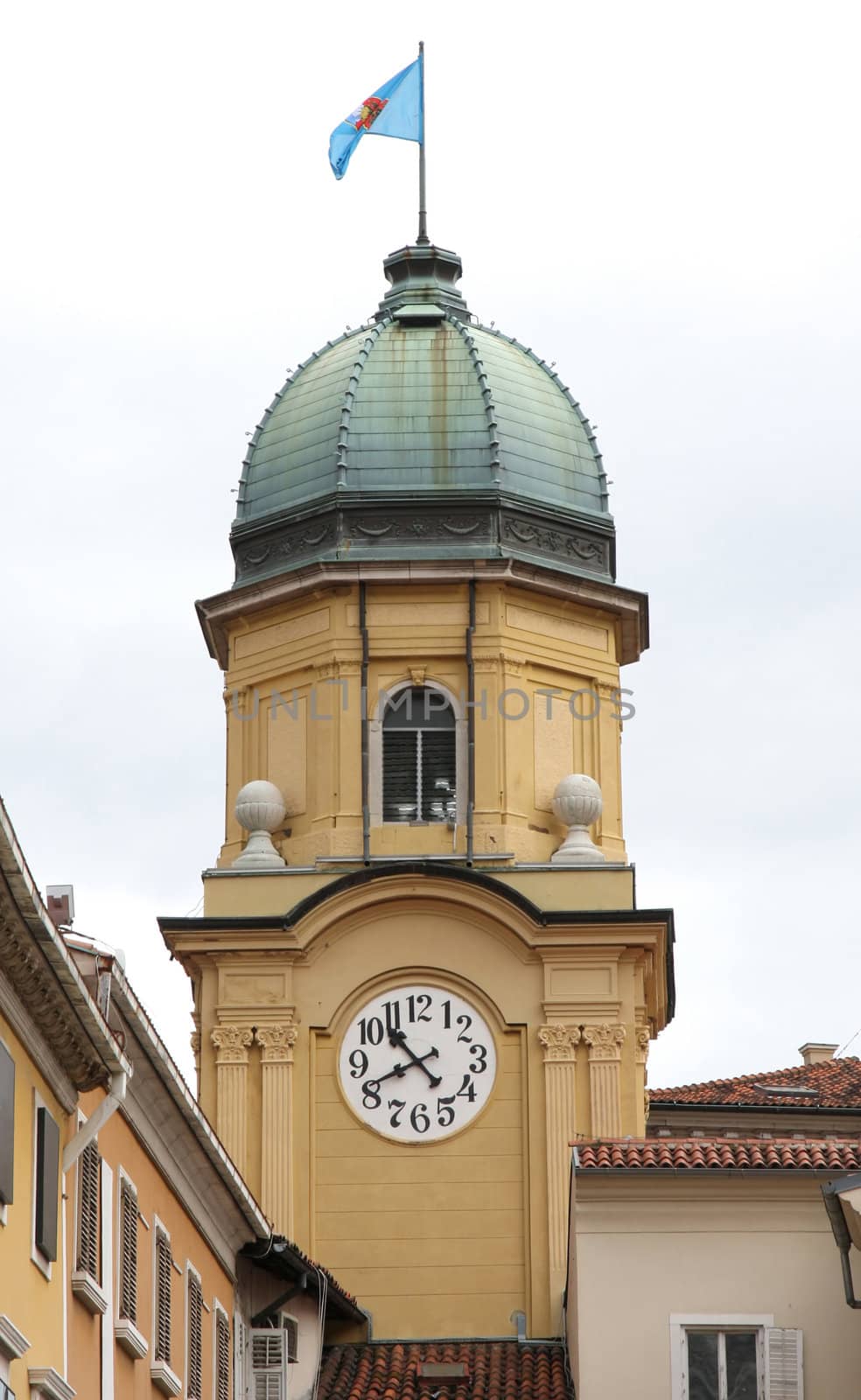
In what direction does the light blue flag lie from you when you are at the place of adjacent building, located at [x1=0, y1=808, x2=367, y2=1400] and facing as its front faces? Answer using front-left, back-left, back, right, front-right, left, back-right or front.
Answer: left

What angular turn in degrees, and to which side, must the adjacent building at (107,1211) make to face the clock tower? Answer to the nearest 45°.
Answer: approximately 90° to its left

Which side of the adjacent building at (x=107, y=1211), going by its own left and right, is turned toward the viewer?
right

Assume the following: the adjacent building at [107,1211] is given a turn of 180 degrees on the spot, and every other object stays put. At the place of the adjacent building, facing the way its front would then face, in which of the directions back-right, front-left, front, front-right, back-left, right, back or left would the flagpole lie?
right
